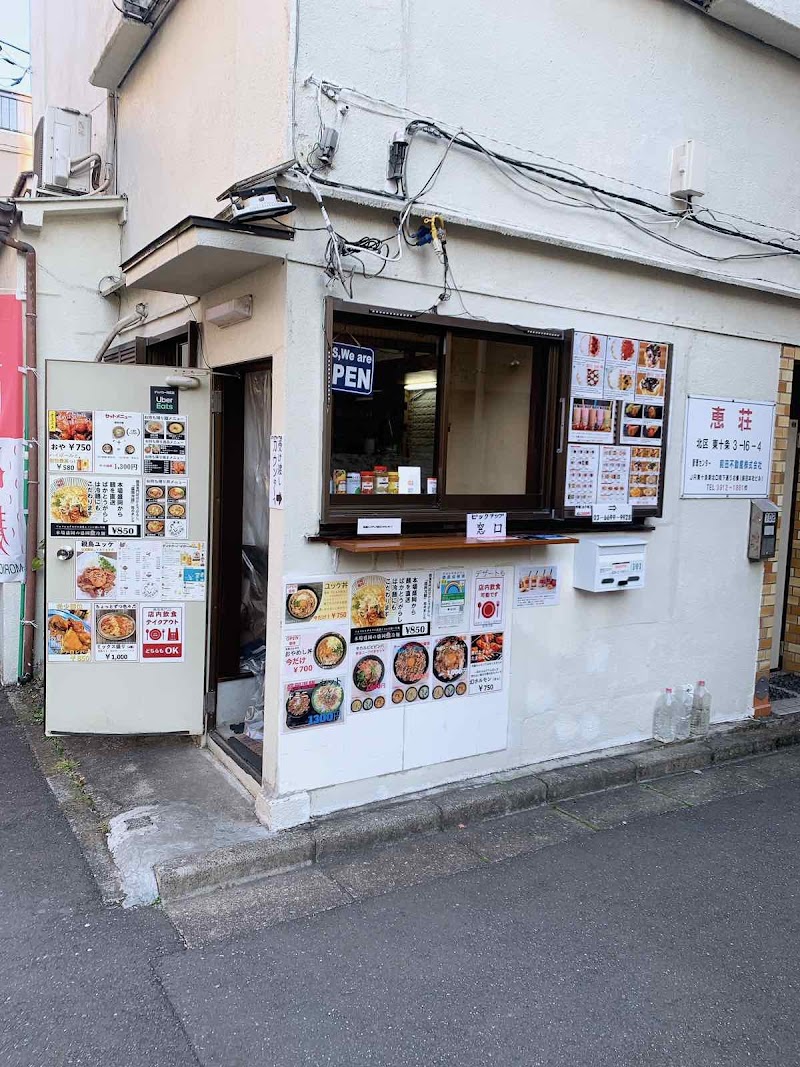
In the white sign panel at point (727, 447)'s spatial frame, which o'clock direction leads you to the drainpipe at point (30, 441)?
The drainpipe is roughly at 4 o'clock from the white sign panel.

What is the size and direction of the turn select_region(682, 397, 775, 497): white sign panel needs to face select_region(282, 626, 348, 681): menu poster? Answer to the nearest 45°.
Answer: approximately 90° to its right

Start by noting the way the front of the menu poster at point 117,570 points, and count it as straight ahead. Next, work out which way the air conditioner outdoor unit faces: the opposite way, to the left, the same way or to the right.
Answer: to the right

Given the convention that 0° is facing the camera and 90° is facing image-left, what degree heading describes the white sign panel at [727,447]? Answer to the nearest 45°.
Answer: approximately 315°

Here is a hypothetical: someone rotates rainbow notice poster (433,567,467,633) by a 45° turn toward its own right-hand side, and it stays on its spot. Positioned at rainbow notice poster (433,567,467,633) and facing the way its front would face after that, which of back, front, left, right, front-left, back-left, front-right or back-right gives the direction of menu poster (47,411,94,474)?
right

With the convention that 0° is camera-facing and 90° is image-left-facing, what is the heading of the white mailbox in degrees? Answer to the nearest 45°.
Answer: approximately 315°
